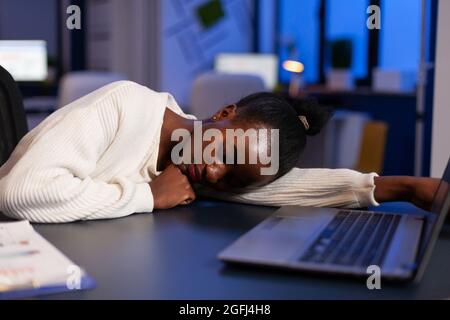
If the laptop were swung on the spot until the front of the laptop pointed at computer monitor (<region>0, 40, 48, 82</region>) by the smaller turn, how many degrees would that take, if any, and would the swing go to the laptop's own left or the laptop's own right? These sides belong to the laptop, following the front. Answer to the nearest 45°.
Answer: approximately 45° to the laptop's own right

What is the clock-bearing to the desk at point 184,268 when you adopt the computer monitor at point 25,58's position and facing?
The desk is roughly at 12 o'clock from the computer monitor.

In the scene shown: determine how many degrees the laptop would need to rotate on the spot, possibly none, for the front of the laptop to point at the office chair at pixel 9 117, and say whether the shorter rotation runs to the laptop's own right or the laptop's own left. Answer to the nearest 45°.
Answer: approximately 45° to the laptop's own right

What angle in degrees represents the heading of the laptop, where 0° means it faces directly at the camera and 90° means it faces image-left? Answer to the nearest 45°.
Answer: approximately 90°

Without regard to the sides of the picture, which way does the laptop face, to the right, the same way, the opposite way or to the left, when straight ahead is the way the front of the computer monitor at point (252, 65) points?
to the right

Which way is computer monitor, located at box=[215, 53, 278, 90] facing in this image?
toward the camera

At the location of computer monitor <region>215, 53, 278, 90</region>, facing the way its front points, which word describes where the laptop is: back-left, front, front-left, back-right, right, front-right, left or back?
front

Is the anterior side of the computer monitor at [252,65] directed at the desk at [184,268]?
yes

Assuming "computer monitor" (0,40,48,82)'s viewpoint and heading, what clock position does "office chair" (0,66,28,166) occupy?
The office chair is roughly at 12 o'clock from the computer monitor.

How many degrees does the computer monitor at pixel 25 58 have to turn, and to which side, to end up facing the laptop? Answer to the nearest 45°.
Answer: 0° — it already faces it

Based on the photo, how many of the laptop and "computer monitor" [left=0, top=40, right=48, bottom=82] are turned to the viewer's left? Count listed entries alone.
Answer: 1

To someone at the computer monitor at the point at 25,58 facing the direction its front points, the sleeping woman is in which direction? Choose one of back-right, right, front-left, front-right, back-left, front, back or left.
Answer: front

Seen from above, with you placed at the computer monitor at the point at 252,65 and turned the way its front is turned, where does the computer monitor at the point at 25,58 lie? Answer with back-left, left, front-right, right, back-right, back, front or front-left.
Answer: right
